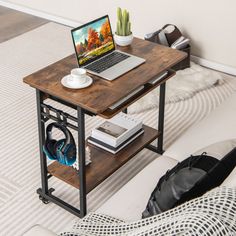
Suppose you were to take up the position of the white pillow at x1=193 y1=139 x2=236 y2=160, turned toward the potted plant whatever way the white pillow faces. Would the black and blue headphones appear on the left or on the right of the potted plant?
left

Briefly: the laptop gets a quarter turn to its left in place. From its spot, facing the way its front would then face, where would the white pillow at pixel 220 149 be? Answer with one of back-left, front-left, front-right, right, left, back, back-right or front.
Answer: right

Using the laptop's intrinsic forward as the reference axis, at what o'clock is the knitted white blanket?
The knitted white blanket is roughly at 1 o'clock from the laptop.

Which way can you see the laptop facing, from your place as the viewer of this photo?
facing the viewer and to the right of the viewer
